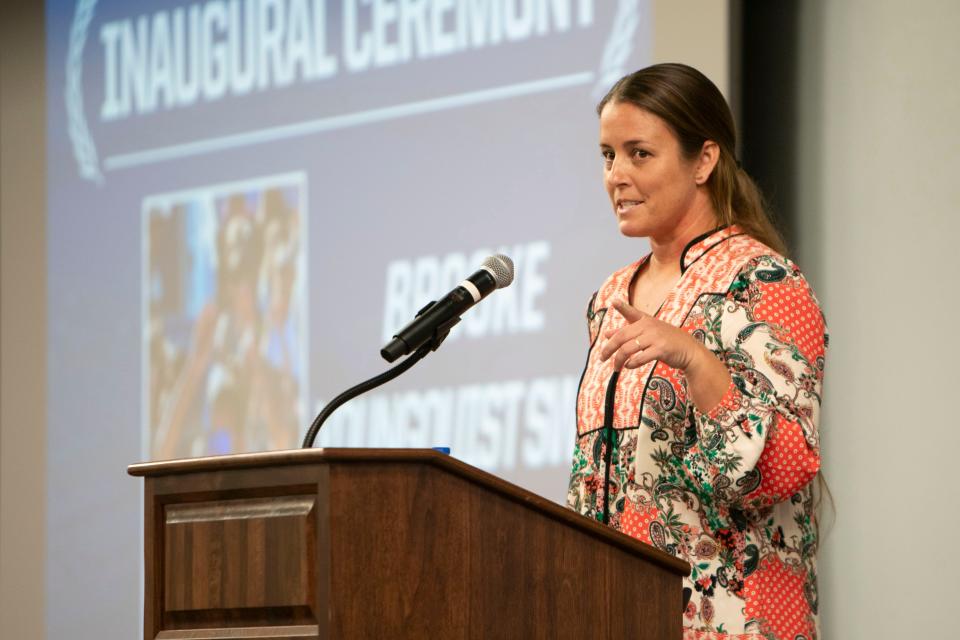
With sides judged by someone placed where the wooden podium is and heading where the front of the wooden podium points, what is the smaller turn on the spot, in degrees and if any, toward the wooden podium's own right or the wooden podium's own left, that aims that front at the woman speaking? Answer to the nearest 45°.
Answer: approximately 180°

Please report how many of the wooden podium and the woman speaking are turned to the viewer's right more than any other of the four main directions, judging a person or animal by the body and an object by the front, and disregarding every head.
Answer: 0

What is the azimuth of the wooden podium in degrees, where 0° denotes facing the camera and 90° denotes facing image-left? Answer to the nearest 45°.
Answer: approximately 45°

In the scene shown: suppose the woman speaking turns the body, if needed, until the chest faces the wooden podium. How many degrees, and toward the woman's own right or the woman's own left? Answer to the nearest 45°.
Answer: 0° — they already face it

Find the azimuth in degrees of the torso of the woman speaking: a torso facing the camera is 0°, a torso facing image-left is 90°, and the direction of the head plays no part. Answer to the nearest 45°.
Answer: approximately 45°

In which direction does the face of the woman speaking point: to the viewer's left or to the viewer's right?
to the viewer's left

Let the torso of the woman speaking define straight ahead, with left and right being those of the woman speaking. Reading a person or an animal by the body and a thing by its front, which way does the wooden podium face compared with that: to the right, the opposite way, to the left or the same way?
the same way
